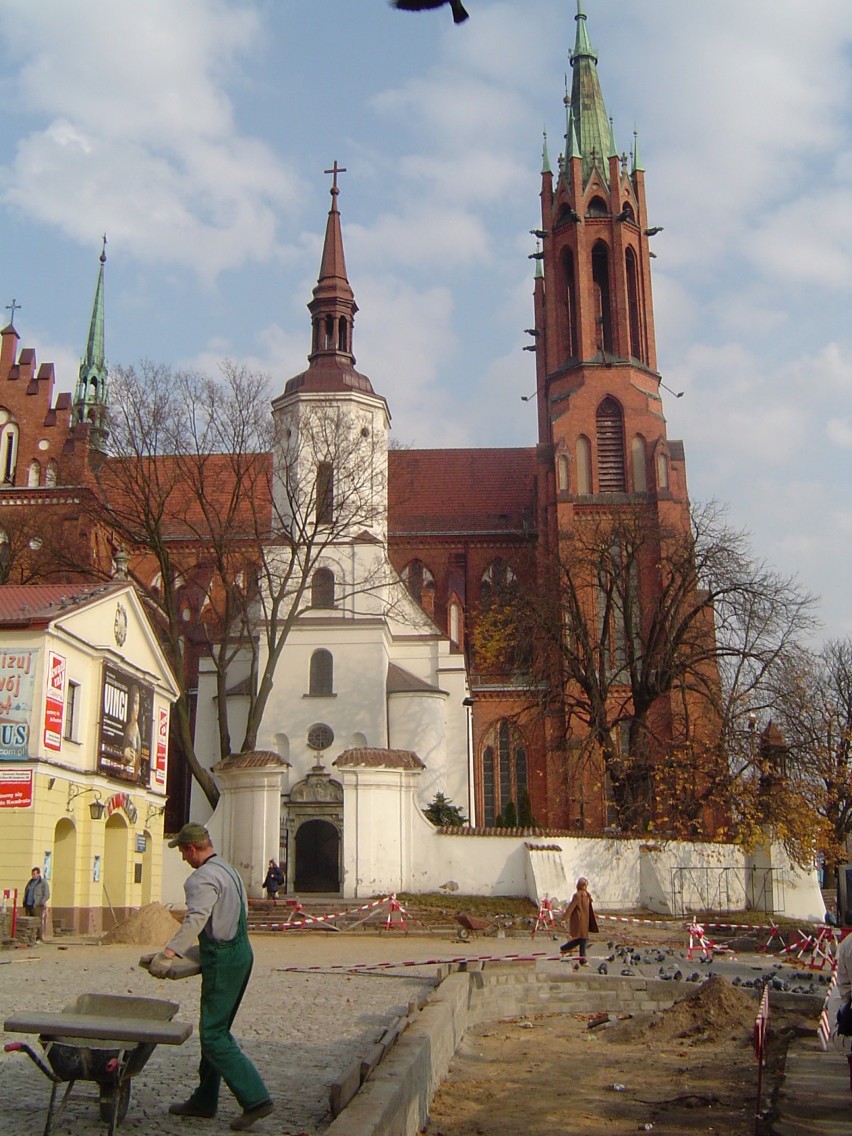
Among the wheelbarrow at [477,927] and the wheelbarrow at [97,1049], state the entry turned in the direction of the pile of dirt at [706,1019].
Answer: the wheelbarrow at [97,1049]

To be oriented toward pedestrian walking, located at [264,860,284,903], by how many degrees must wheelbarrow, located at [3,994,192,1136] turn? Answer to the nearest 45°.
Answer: approximately 45° to its left

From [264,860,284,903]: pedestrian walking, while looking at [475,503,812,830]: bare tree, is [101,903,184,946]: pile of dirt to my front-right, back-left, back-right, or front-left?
back-right

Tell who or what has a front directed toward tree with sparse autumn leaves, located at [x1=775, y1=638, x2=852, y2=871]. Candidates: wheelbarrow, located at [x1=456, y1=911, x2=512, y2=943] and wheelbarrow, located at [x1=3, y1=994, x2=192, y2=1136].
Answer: wheelbarrow, located at [x1=3, y1=994, x2=192, y2=1136]

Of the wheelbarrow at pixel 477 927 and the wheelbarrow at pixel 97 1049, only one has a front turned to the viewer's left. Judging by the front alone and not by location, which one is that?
the wheelbarrow at pixel 477 927

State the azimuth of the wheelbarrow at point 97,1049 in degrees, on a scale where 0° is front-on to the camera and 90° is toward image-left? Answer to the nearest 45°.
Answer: approximately 225°

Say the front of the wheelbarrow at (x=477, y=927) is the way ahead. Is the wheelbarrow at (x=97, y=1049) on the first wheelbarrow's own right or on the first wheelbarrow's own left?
on the first wheelbarrow's own left

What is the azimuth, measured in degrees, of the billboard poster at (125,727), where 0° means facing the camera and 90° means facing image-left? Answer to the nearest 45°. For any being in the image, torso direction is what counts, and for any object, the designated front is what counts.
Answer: approximately 315°

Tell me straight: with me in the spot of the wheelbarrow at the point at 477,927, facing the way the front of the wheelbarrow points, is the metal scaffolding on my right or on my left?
on my right

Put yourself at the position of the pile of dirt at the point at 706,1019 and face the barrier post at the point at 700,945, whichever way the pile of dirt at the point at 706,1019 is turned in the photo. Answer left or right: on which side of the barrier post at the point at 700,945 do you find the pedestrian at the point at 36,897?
left

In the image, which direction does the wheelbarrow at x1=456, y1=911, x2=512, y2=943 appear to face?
to the viewer's left

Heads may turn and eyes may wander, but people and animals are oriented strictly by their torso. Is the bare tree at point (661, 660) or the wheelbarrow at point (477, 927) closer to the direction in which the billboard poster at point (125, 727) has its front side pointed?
the wheelbarrow

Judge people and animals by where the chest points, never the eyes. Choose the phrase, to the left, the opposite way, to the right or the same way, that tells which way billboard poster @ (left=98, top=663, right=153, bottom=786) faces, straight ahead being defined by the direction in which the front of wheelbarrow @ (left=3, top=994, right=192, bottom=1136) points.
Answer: to the right

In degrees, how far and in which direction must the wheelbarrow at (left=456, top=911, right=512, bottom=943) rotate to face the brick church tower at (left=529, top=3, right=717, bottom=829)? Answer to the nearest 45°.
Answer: approximately 90° to its right
